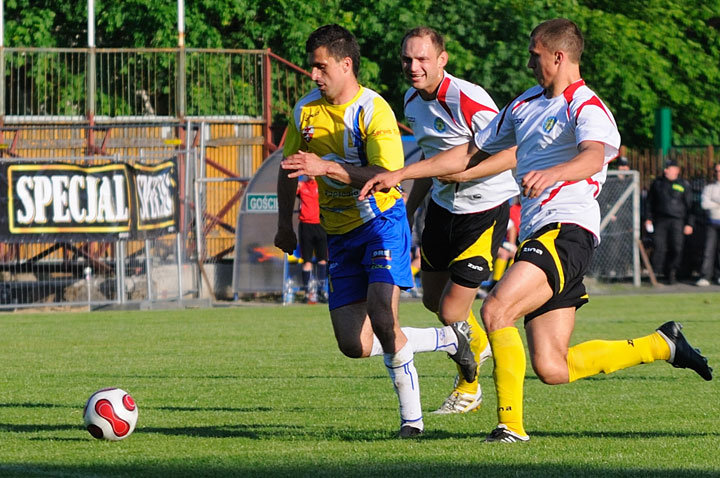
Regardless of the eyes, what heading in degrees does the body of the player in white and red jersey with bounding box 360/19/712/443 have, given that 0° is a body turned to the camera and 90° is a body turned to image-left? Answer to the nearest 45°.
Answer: approximately 45°

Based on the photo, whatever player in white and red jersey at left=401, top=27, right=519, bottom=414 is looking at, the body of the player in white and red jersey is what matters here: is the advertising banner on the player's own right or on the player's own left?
on the player's own right

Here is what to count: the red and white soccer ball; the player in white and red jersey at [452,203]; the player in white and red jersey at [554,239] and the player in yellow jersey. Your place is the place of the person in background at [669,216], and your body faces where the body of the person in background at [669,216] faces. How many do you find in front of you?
4

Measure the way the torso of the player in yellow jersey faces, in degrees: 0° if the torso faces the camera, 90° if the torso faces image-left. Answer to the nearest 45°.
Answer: approximately 45°

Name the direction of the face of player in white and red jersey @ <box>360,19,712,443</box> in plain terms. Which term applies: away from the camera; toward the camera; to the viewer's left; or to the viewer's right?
to the viewer's left

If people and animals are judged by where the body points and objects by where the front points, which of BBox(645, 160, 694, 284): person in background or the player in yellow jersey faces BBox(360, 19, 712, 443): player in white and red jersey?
the person in background

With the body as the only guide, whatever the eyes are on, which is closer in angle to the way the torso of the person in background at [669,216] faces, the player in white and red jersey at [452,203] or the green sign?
the player in white and red jersey

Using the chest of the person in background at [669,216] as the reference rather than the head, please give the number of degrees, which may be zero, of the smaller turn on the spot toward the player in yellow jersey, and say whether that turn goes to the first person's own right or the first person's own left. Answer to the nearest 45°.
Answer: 0° — they already face them
